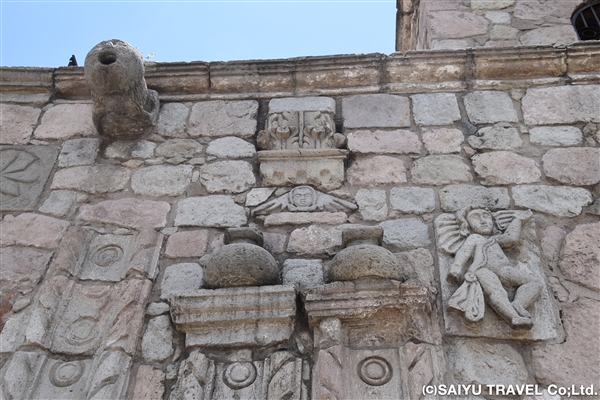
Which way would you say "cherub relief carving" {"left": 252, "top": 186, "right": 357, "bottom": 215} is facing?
toward the camera
